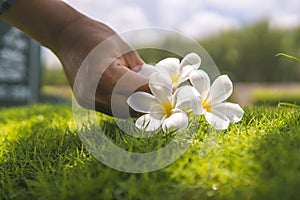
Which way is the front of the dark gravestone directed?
toward the camera

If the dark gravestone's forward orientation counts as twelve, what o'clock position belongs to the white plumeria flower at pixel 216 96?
The white plumeria flower is roughly at 12 o'clock from the dark gravestone.

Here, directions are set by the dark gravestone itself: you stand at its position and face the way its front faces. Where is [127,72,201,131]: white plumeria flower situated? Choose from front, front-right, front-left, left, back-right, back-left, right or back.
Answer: front

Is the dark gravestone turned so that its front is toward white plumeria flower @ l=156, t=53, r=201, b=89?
yes
